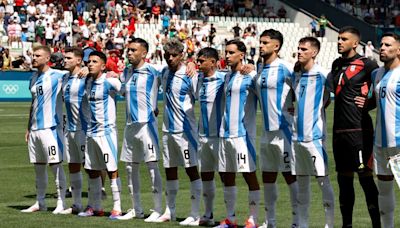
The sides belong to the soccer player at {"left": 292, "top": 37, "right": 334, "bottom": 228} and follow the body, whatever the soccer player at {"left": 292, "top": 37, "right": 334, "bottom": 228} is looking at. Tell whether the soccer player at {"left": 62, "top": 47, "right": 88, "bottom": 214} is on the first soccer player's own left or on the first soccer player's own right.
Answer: on the first soccer player's own right

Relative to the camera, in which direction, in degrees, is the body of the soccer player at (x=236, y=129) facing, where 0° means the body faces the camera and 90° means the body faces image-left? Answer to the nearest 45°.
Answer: approximately 45°

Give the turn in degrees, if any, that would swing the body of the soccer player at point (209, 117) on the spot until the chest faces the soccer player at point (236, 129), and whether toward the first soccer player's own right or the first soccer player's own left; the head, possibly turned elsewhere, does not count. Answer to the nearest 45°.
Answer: approximately 90° to the first soccer player's own left

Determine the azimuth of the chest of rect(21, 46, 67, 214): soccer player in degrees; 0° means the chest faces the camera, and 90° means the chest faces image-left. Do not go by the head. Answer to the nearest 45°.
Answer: approximately 45°

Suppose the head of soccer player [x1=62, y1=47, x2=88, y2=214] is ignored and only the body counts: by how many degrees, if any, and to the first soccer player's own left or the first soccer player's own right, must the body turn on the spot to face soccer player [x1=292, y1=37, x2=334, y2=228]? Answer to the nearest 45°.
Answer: approximately 90° to the first soccer player's own left

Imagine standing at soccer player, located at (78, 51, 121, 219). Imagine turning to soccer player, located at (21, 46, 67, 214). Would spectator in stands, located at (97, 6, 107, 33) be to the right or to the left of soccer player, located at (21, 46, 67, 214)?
right

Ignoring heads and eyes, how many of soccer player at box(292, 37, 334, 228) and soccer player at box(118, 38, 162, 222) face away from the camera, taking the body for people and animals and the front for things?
0

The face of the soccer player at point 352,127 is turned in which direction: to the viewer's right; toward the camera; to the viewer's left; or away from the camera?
to the viewer's left

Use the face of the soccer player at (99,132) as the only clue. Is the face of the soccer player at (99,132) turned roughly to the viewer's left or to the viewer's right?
to the viewer's left

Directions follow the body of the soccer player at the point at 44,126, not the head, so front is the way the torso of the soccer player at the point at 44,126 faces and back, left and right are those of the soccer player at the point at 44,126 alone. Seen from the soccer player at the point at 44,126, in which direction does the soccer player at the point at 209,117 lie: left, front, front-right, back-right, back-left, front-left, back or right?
left
